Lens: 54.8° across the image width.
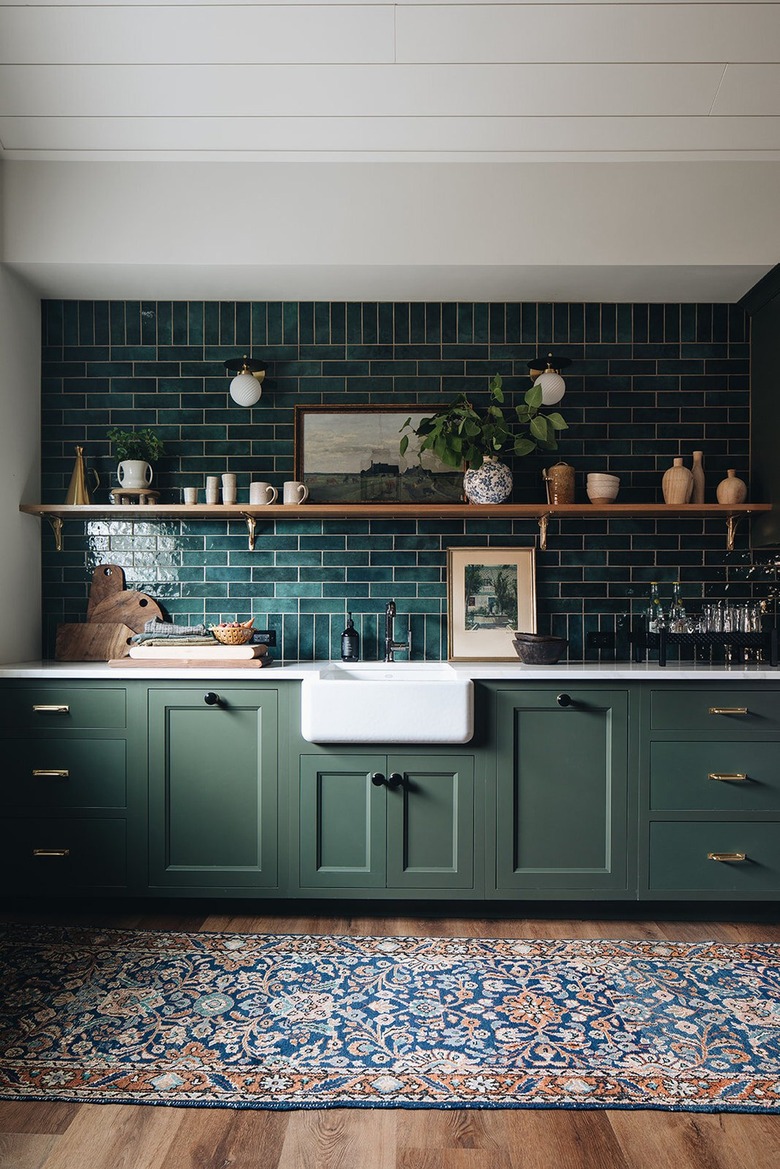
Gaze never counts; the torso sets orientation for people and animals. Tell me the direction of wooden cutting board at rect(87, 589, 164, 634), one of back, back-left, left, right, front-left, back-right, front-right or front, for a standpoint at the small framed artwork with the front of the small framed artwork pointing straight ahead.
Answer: right

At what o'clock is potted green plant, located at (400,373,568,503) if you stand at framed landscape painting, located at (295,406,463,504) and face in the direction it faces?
The potted green plant is roughly at 10 o'clock from the framed landscape painting.

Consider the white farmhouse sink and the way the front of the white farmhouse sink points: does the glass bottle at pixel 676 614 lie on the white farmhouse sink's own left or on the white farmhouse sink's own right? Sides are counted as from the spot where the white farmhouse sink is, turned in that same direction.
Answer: on the white farmhouse sink's own left

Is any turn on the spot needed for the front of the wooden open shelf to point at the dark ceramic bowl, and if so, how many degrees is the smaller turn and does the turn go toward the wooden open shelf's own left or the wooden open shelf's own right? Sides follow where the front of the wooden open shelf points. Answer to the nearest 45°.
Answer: approximately 90° to the wooden open shelf's own left

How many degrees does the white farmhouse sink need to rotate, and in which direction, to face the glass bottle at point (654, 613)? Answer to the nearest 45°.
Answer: approximately 135° to its left

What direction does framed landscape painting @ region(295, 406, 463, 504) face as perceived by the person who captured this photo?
facing the viewer

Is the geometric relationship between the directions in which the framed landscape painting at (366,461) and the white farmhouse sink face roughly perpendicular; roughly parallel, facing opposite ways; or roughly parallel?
roughly parallel

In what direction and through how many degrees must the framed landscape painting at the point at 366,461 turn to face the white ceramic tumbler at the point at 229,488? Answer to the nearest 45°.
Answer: approximately 90° to its right

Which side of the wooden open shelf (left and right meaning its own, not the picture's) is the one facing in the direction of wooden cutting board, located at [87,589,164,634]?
right

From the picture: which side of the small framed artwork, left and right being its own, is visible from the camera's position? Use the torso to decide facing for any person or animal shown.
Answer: front
